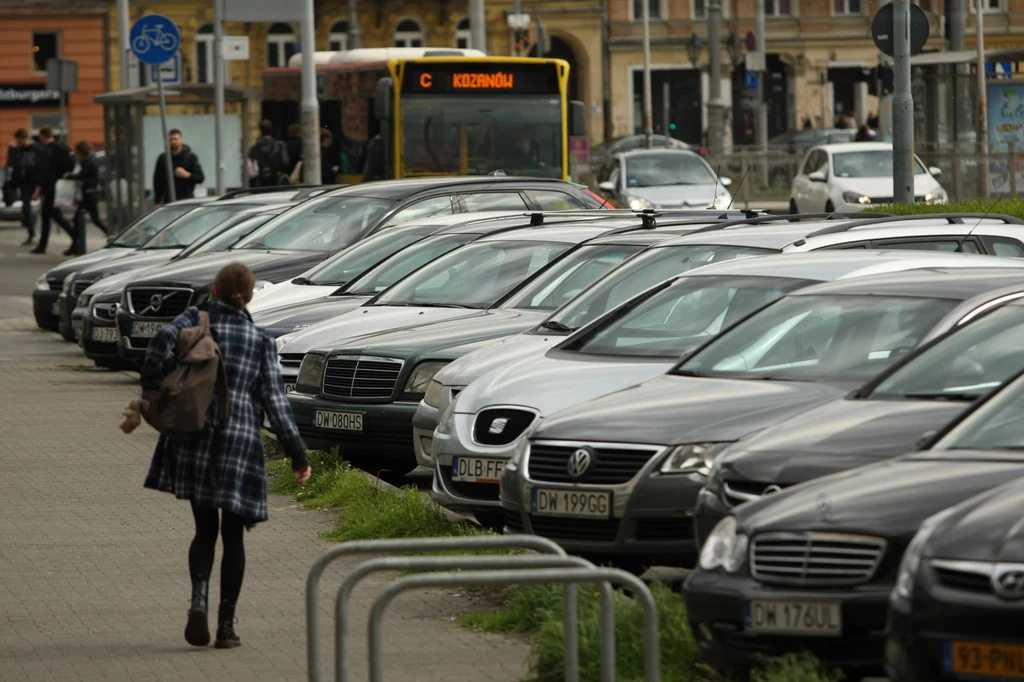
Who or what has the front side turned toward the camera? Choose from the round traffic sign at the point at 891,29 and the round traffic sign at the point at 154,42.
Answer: the round traffic sign at the point at 154,42

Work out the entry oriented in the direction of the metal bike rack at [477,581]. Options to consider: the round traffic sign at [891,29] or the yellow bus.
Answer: the yellow bus

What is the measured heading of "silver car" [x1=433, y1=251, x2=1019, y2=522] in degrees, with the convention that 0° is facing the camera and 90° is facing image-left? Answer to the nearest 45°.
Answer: approximately 45°

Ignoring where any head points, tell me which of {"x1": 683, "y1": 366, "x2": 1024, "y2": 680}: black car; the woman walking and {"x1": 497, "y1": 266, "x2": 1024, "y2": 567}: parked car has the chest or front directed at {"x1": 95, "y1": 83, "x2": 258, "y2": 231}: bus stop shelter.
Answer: the woman walking

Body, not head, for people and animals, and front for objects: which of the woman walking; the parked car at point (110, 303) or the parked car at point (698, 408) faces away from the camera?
the woman walking

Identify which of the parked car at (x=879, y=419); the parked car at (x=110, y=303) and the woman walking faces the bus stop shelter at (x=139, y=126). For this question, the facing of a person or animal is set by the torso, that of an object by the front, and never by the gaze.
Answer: the woman walking

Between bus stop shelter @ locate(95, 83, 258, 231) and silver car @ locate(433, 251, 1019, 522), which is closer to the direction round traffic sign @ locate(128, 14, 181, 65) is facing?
the silver car

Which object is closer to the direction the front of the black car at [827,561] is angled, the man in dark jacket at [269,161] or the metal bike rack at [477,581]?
the metal bike rack

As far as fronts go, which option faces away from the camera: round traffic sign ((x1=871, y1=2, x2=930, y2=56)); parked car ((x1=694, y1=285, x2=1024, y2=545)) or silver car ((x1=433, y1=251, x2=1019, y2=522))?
the round traffic sign

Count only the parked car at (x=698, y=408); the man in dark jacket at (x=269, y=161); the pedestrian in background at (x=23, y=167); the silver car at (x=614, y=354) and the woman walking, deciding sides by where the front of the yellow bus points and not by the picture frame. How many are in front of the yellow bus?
3

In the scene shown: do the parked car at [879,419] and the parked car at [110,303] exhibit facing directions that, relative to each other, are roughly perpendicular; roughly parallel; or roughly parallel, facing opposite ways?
roughly parallel

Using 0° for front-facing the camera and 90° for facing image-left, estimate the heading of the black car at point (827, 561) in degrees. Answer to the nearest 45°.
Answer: approximately 45°

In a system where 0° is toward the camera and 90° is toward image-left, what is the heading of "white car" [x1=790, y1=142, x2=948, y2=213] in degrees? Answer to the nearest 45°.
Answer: approximately 315°

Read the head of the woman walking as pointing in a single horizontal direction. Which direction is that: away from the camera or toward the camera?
away from the camera

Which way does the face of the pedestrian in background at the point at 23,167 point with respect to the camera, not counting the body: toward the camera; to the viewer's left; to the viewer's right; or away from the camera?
toward the camera

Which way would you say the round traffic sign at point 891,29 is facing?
away from the camera

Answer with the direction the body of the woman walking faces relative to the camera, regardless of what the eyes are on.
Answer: away from the camera
